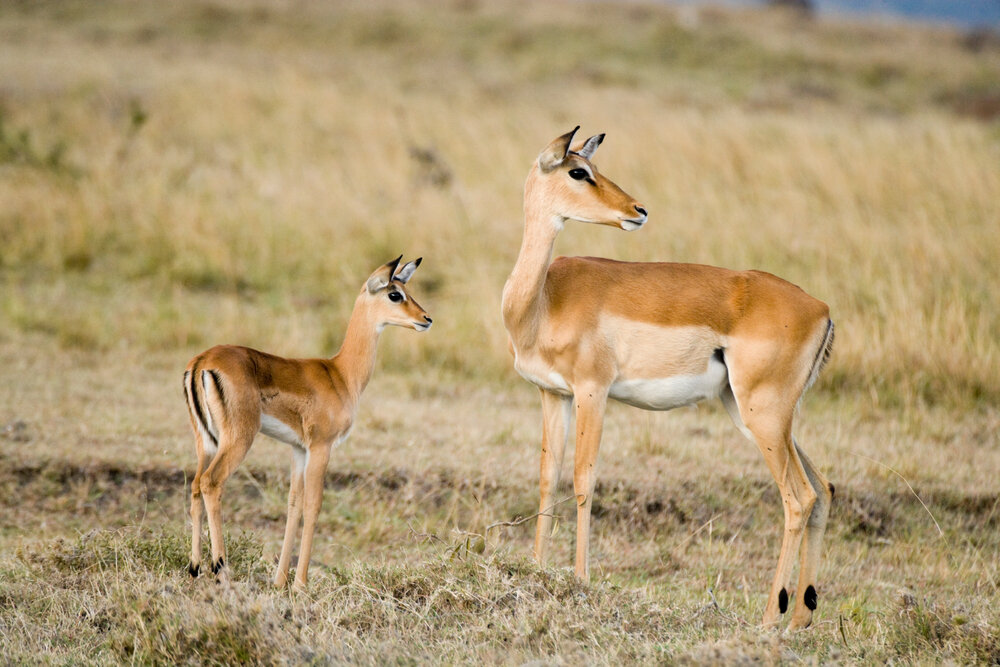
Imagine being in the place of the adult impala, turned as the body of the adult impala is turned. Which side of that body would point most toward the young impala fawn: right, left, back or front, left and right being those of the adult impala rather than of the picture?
front

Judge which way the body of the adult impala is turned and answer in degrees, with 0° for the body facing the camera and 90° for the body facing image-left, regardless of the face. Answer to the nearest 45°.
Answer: approximately 90°
